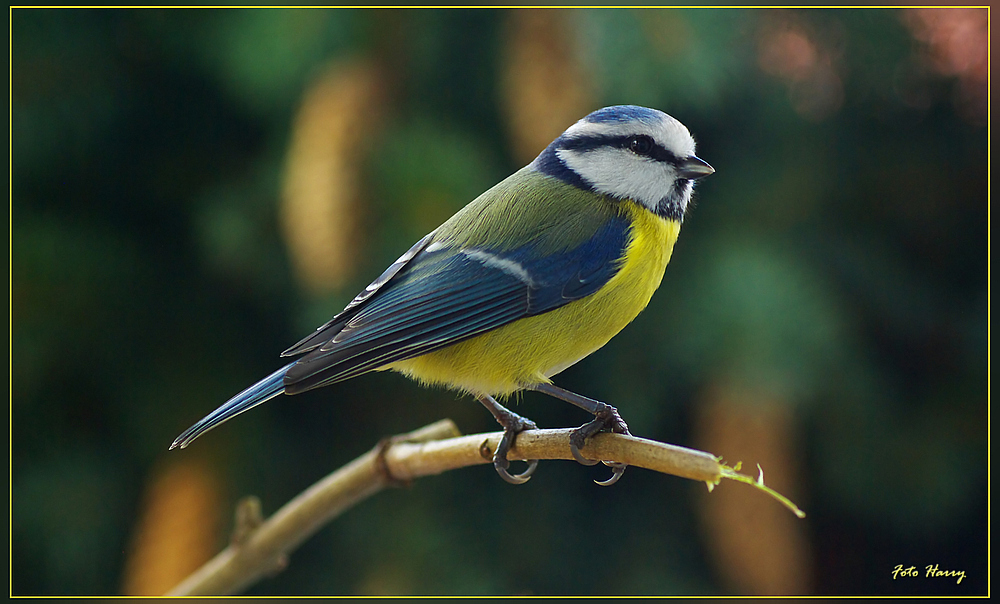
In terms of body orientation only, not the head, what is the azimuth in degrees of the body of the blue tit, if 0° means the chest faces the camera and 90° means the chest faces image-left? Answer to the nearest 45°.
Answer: approximately 270°
